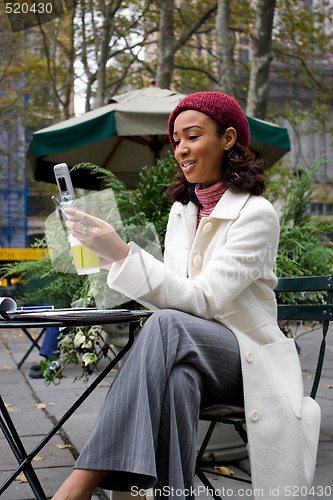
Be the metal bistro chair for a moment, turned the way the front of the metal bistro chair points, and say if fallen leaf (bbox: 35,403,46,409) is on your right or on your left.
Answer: on your right

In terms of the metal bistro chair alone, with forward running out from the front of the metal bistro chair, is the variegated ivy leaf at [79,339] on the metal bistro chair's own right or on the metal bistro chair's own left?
on the metal bistro chair's own right

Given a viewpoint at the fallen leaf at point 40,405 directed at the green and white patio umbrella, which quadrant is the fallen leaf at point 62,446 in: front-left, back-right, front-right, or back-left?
back-right

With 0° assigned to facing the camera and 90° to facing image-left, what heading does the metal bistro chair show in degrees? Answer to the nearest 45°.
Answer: approximately 45°

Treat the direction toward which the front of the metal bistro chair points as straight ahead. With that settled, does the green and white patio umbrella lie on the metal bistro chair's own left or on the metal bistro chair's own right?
on the metal bistro chair's own right
